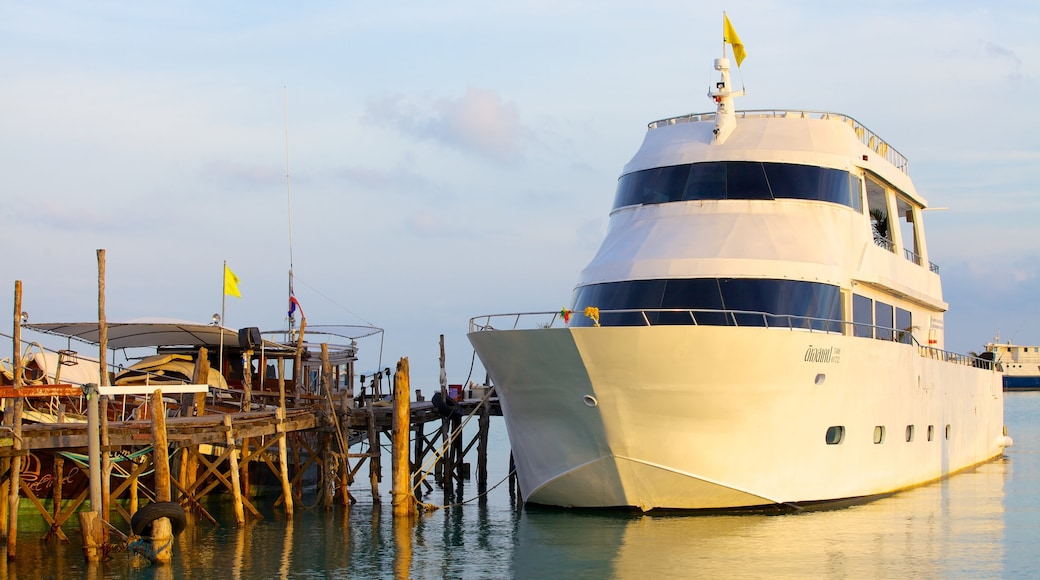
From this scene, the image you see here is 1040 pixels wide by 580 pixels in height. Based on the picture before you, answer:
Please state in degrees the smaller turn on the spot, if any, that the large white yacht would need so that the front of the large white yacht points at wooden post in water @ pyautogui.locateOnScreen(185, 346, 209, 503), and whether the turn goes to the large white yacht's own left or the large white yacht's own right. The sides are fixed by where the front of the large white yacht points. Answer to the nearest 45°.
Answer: approximately 45° to the large white yacht's own right

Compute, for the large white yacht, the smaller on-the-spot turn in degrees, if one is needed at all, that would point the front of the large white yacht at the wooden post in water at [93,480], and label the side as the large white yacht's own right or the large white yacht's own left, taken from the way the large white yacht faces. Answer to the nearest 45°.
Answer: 0° — it already faces it

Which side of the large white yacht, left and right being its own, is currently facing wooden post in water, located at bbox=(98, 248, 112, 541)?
front

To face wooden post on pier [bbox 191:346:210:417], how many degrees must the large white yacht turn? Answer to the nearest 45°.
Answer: approximately 45° to its right

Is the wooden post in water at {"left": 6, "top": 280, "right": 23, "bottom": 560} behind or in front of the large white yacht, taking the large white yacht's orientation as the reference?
in front
